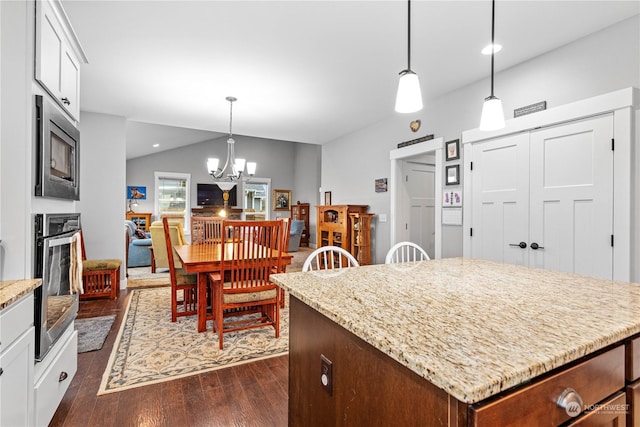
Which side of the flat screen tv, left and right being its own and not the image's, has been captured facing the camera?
front

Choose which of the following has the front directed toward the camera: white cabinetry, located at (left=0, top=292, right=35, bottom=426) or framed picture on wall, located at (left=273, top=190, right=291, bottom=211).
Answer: the framed picture on wall

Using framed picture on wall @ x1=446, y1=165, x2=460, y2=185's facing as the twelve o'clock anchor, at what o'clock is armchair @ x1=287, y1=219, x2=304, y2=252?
The armchair is roughly at 3 o'clock from the framed picture on wall.

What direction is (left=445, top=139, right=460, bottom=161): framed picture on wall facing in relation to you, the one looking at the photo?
facing the viewer and to the left of the viewer

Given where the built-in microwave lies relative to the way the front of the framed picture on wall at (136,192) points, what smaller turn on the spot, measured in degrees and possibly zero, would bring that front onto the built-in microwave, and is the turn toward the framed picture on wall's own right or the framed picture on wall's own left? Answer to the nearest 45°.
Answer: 0° — it already faces it

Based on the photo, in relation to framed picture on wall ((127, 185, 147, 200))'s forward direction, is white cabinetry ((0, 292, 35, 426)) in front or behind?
in front

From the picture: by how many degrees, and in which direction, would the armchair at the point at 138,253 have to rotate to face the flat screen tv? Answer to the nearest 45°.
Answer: approximately 45° to its left

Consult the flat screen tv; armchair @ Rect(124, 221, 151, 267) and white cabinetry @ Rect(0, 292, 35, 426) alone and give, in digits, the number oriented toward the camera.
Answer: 1

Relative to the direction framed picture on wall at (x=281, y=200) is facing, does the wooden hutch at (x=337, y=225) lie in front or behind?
in front

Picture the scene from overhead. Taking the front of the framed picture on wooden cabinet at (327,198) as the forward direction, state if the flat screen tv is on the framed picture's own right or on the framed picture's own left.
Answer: on the framed picture's own right

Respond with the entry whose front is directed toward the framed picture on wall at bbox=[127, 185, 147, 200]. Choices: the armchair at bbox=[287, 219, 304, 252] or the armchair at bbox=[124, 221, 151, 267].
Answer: the armchair at bbox=[287, 219, 304, 252]

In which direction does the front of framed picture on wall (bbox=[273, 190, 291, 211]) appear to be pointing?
toward the camera

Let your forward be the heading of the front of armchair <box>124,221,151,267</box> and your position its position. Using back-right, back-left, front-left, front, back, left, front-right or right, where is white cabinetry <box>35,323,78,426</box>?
right

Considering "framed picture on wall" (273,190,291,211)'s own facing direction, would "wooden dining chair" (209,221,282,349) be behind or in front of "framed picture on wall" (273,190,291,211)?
in front

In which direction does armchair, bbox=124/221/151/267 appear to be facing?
to the viewer's right

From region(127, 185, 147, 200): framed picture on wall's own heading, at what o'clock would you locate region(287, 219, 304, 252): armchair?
The armchair is roughly at 10 o'clock from the framed picture on wall.

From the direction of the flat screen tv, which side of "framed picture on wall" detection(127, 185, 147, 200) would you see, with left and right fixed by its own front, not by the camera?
left

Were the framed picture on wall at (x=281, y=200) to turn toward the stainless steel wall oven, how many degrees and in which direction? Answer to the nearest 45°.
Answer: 0° — it already faces it

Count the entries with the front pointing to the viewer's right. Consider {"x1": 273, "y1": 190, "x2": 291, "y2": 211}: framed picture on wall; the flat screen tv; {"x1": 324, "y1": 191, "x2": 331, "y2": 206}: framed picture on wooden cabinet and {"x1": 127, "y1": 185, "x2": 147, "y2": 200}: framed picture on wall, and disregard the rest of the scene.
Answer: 0

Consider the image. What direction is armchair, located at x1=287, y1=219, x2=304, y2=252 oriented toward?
to the viewer's left

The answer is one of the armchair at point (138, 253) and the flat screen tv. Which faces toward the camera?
the flat screen tv

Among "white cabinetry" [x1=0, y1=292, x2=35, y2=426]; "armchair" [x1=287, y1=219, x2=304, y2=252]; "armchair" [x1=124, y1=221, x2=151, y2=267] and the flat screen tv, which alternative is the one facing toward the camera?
the flat screen tv

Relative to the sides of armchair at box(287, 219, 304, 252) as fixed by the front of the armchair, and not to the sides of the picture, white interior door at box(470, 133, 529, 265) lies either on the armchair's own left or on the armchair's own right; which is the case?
on the armchair's own left
